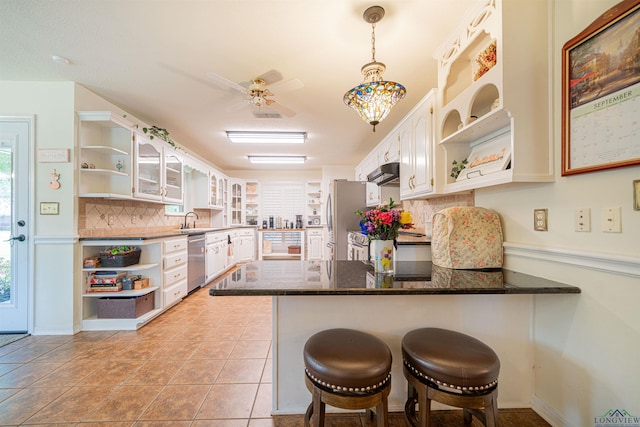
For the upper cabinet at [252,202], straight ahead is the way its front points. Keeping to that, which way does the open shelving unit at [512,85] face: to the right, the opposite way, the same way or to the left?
to the right

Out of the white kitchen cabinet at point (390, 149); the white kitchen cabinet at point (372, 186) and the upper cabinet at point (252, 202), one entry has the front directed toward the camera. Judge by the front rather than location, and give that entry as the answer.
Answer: the upper cabinet

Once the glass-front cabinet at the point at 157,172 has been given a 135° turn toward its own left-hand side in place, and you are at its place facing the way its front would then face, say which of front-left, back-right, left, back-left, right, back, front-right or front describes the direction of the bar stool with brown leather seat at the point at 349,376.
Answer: back

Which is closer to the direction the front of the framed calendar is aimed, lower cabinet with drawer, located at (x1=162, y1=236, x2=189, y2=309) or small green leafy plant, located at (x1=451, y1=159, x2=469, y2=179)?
the lower cabinet with drawer

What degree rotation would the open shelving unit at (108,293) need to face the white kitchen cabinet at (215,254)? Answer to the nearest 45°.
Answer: approximately 135° to its left

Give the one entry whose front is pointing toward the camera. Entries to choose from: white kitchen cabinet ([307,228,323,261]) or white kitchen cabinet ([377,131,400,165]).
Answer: white kitchen cabinet ([307,228,323,261])

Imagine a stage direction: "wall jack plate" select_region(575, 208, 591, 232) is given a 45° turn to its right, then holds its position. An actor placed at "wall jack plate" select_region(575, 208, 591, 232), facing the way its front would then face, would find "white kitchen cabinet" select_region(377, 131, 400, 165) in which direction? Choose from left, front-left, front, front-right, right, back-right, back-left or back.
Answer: front-right

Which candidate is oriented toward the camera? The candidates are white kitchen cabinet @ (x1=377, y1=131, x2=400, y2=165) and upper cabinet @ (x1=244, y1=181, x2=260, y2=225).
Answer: the upper cabinet

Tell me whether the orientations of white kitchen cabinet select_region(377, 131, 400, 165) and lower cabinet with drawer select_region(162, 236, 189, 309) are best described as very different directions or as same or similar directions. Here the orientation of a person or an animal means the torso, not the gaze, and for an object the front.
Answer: very different directions

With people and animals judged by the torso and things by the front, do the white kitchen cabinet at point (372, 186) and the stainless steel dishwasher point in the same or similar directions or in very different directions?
very different directions

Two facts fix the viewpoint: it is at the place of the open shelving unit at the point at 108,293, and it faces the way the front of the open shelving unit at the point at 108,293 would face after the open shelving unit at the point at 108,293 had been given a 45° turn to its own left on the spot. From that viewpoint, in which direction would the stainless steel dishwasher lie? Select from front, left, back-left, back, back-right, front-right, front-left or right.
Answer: left

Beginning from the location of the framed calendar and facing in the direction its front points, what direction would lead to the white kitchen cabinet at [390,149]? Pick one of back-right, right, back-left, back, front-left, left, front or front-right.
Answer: right

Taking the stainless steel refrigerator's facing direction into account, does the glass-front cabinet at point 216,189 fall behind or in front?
in front

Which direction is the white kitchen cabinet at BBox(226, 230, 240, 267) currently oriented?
to the viewer's right

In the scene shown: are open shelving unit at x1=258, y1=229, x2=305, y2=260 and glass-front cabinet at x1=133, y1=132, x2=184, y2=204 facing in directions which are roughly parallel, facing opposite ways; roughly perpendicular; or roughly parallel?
roughly perpendicular

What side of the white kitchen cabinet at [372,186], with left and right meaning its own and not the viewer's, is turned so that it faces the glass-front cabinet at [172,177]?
front
